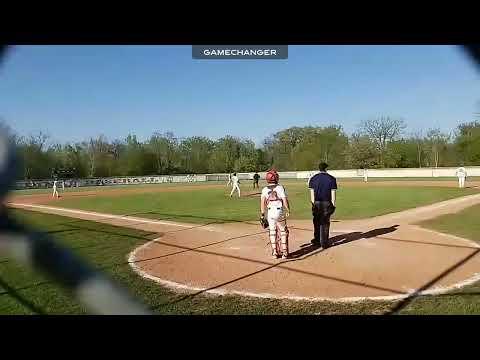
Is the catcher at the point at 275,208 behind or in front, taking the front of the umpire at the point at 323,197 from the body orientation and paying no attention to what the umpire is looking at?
behind

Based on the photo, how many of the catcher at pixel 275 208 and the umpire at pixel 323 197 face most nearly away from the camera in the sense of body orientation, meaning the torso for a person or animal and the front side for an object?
2

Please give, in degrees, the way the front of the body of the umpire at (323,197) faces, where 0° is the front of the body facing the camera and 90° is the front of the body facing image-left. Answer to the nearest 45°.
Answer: approximately 180°

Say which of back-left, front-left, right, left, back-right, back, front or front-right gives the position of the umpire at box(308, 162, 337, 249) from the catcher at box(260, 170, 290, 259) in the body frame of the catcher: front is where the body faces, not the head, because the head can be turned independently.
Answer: front-right

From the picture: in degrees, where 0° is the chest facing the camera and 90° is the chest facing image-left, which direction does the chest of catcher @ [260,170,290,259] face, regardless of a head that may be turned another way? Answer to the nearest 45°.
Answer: approximately 180°
